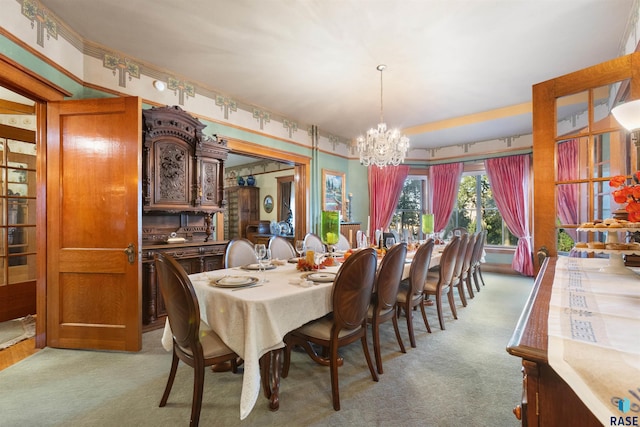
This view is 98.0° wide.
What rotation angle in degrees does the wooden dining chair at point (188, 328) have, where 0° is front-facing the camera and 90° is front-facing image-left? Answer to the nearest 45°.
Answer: approximately 225°

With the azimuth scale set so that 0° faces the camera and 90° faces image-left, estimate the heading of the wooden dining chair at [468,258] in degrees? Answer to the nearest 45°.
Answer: approximately 90°

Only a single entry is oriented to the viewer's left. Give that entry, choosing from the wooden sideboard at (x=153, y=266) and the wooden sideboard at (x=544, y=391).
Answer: the wooden sideboard at (x=544, y=391)

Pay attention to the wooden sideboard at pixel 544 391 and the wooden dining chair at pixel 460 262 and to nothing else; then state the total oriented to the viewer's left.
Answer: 2

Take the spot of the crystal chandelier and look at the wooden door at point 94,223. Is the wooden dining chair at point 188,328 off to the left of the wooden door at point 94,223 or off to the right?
left

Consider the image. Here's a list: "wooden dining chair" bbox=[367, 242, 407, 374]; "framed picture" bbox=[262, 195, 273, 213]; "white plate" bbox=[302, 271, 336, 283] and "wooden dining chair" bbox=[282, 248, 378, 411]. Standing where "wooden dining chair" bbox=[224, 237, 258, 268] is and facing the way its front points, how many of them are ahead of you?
3

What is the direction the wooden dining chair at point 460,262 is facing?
to the viewer's left

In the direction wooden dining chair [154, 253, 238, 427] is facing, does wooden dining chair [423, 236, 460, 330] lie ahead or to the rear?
ahead

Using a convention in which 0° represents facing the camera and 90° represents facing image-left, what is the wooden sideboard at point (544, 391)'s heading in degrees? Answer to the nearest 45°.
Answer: approximately 90°

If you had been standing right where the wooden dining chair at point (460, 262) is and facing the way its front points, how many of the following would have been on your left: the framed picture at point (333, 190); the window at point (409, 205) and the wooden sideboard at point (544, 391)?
1

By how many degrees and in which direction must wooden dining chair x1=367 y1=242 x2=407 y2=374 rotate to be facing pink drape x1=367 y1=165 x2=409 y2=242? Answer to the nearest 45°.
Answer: approximately 45° to its right

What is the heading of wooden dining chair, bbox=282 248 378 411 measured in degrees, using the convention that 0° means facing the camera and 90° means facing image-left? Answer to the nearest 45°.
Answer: approximately 135°

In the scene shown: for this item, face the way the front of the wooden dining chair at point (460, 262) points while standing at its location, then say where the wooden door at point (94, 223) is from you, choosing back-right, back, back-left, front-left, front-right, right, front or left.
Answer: front-left

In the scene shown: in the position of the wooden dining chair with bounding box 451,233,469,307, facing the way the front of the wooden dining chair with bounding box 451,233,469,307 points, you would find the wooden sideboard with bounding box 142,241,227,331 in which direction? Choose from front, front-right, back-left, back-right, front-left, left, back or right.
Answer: front-left

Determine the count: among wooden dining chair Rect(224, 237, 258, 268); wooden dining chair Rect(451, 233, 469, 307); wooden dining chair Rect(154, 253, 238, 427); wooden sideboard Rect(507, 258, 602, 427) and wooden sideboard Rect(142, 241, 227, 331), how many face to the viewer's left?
2

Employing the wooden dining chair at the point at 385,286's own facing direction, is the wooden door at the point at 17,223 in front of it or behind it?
in front
